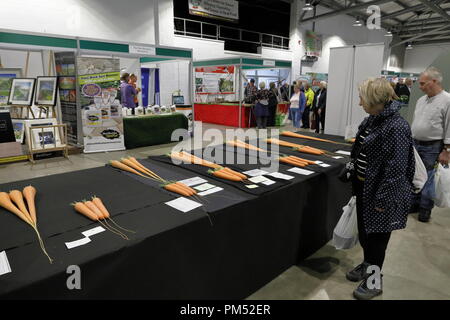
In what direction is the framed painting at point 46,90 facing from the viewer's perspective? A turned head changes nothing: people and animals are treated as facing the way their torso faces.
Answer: toward the camera

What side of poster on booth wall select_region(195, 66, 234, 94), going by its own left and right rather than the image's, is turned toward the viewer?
front

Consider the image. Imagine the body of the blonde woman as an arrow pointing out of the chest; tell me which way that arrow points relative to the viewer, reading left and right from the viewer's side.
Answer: facing to the left of the viewer

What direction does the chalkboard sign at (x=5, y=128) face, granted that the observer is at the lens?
facing the viewer

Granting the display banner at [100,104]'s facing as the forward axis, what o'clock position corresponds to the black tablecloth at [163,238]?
The black tablecloth is roughly at 12 o'clock from the display banner.

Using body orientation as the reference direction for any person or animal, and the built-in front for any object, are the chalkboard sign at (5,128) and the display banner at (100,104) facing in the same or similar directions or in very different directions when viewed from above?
same or similar directions

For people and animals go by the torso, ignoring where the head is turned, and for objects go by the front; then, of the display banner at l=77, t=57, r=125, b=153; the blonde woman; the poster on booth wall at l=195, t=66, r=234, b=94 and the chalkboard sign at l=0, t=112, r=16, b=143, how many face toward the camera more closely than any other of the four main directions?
3

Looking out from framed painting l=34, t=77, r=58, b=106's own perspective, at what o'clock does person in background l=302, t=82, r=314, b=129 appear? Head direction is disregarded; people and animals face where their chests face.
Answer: The person in background is roughly at 9 o'clock from the framed painting.

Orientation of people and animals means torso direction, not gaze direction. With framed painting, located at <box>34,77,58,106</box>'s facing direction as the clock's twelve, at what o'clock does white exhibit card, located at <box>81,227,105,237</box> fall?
The white exhibit card is roughly at 12 o'clock from the framed painting.

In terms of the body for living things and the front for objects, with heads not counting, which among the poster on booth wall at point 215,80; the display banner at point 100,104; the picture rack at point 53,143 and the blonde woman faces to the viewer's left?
the blonde woman

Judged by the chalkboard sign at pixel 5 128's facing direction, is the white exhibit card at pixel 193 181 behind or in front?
in front

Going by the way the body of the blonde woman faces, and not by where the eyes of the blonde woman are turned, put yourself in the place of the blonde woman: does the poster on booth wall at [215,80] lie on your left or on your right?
on your right

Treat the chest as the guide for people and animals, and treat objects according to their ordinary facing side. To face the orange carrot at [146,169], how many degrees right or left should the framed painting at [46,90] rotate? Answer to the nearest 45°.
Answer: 0° — it already faces it

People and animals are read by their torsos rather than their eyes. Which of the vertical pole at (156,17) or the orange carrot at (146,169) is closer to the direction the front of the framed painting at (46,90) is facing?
the orange carrot

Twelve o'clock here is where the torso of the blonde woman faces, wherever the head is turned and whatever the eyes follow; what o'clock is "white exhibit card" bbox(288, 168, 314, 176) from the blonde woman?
The white exhibit card is roughly at 1 o'clock from the blonde woman.

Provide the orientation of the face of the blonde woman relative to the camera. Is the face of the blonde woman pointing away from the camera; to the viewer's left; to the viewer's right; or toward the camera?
to the viewer's left

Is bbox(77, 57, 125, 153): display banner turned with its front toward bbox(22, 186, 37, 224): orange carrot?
yes
